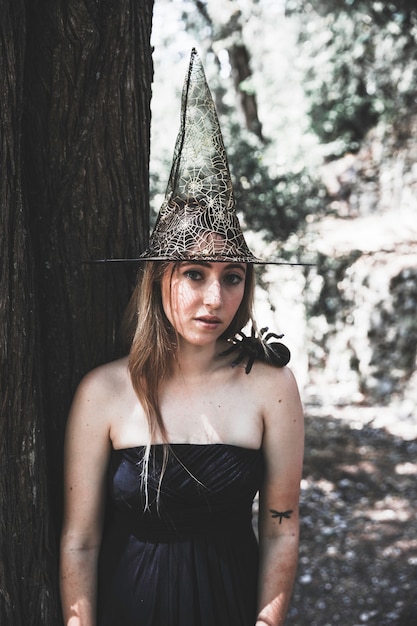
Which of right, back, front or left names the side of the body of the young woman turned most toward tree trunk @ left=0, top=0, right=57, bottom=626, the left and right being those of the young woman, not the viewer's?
right

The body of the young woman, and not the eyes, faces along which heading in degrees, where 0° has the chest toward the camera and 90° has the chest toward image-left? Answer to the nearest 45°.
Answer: approximately 0°

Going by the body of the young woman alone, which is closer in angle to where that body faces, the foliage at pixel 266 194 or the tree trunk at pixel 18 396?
the tree trunk

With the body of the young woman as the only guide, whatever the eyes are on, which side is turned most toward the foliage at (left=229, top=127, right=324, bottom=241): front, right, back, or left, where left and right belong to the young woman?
back
